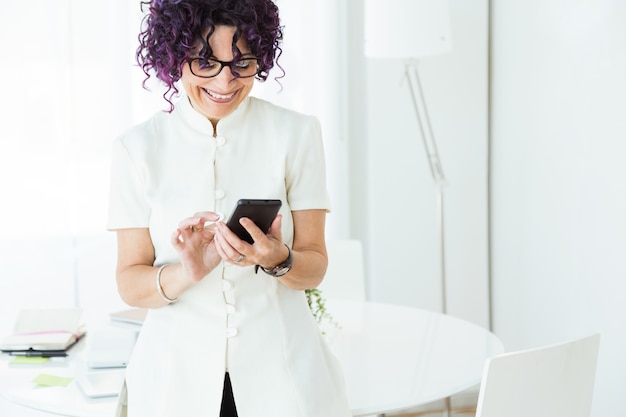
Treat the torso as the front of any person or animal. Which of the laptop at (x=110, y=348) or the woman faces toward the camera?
the woman

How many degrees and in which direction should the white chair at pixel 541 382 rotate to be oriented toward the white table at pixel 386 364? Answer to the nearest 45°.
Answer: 0° — it already faces it

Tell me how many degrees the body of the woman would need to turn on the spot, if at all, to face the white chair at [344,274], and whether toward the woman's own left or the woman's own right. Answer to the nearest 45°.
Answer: approximately 180°

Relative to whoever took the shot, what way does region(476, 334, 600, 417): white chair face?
facing away from the viewer and to the left of the viewer

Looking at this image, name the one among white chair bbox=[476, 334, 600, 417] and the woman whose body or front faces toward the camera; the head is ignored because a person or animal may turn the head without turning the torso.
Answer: the woman

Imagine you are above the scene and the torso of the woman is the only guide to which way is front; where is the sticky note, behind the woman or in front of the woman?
behind

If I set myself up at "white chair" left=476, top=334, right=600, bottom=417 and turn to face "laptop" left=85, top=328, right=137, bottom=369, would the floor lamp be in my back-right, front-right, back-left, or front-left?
front-right

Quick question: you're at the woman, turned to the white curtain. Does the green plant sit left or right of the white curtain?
right

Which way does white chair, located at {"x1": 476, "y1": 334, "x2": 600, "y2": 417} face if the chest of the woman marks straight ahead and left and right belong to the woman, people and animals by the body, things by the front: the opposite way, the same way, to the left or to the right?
the opposite way

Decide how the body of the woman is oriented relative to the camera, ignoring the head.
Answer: toward the camera
